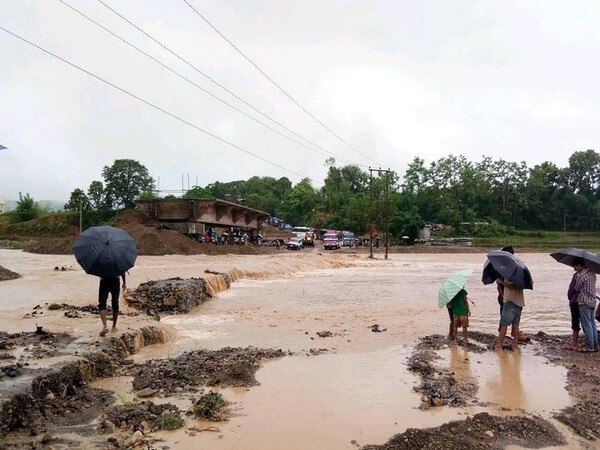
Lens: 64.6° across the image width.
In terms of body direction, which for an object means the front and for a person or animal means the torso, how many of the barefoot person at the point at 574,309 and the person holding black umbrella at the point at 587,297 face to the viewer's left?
2

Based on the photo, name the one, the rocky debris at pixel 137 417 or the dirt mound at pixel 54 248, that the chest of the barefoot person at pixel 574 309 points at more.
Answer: the dirt mound

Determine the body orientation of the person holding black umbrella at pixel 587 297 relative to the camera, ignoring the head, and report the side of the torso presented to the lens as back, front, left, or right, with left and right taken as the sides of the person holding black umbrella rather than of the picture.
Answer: left

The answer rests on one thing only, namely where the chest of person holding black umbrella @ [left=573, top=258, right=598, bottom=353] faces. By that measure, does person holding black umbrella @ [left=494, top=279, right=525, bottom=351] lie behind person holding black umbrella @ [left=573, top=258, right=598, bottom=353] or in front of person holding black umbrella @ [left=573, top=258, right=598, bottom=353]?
in front

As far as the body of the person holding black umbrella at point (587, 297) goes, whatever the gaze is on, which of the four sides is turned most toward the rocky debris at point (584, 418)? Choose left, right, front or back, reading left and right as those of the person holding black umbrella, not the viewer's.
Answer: left

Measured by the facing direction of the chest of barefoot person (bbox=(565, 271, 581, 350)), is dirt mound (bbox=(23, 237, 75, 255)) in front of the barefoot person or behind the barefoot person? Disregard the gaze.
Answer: in front

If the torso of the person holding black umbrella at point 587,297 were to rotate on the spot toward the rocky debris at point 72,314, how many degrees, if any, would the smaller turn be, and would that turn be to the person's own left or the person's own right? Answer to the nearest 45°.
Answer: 0° — they already face it

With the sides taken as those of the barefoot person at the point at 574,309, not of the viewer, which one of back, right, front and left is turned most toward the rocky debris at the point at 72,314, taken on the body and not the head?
front

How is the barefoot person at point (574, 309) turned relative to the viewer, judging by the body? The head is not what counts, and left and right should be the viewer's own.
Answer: facing to the left of the viewer

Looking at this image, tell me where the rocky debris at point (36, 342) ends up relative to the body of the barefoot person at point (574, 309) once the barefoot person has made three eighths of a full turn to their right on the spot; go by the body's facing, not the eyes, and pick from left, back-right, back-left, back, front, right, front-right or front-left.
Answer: back

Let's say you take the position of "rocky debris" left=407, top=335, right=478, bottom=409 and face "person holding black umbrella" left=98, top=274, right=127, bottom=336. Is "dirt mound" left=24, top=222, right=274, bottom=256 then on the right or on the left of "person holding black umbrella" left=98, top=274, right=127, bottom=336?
right

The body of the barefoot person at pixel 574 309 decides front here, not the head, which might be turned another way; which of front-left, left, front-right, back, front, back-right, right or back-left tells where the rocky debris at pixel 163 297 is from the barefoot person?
front

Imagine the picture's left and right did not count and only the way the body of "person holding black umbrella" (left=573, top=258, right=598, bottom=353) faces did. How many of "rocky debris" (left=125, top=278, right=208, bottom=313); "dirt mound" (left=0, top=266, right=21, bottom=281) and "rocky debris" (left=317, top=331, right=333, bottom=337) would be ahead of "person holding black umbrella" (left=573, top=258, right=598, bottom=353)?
3

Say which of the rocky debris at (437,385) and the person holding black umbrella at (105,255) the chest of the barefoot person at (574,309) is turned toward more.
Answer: the person holding black umbrella

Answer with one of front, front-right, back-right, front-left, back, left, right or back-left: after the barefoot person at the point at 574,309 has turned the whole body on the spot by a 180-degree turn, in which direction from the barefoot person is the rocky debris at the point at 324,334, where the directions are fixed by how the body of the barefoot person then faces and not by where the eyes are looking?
back
